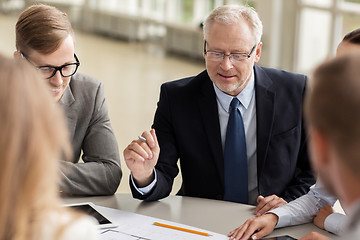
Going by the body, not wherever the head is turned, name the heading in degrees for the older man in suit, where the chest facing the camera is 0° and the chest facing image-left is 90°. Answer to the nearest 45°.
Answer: approximately 0°

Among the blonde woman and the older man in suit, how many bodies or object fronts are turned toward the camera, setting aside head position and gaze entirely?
1

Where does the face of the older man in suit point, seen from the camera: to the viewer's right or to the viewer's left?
to the viewer's left

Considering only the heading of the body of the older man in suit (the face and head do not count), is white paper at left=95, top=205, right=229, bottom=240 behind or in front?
in front

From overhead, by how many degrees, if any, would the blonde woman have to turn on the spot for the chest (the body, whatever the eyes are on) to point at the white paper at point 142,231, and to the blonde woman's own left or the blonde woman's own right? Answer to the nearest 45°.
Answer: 0° — they already face it

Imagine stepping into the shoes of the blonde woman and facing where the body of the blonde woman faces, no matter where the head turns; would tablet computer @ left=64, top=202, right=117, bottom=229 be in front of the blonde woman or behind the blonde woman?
in front

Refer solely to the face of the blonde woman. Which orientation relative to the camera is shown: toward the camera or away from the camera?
away from the camera

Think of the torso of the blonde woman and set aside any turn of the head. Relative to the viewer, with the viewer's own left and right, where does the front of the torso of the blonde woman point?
facing away from the viewer and to the right of the viewer

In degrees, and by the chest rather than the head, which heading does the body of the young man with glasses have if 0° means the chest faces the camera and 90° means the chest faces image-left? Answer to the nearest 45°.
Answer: approximately 0°

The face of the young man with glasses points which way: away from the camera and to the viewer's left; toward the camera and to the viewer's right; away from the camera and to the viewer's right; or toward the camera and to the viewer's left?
toward the camera and to the viewer's right
